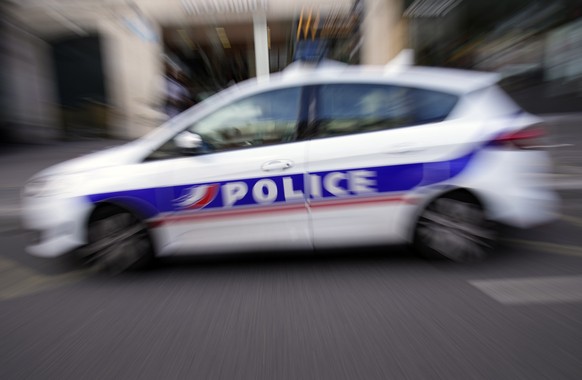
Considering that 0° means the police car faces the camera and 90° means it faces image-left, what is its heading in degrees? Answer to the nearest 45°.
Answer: approximately 90°
